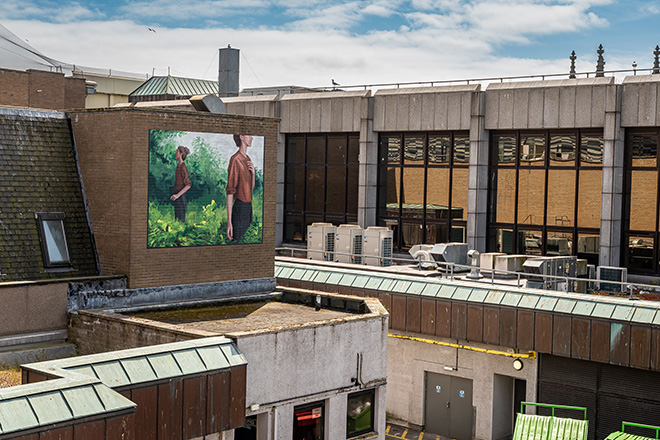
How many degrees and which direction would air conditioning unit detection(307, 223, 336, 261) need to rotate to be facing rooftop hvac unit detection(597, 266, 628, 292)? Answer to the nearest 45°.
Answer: approximately 90° to its left

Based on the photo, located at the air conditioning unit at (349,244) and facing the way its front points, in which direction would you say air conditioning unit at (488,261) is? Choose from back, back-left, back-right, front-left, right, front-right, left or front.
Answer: left

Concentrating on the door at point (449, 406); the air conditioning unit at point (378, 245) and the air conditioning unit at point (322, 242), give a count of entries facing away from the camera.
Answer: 0

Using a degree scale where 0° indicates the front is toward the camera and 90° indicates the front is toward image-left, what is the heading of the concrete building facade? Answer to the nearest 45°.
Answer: approximately 45°

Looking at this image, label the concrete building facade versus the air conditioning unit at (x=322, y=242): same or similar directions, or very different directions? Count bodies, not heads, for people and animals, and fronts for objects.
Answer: same or similar directions

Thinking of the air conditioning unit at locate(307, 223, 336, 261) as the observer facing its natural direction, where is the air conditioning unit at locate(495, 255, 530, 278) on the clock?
the air conditioning unit at locate(495, 255, 530, 278) is roughly at 9 o'clock from the air conditioning unit at locate(307, 223, 336, 261).

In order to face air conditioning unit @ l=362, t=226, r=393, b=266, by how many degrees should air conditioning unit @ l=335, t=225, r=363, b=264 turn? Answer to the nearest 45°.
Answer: approximately 90° to its left

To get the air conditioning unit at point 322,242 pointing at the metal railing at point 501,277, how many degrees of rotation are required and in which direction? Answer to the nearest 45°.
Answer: approximately 90° to its left

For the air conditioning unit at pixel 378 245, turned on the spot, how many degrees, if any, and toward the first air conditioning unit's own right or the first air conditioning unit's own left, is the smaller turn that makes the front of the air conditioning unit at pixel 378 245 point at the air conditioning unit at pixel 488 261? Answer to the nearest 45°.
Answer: approximately 90° to the first air conditioning unit's own left

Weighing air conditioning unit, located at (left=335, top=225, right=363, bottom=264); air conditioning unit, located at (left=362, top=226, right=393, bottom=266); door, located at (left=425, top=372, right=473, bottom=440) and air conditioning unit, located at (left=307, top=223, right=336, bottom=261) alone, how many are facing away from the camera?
0

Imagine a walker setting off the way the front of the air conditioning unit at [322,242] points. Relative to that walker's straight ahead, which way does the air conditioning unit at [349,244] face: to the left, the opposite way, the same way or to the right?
the same way

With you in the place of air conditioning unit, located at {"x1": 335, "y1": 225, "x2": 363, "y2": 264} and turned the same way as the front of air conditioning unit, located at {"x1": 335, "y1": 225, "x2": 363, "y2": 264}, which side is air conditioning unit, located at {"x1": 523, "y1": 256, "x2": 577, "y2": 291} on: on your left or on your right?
on your left

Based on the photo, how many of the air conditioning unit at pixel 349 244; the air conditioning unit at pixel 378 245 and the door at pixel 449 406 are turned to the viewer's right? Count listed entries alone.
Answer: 0

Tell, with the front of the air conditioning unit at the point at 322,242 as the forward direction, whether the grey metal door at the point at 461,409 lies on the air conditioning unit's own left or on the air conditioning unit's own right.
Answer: on the air conditioning unit's own left
